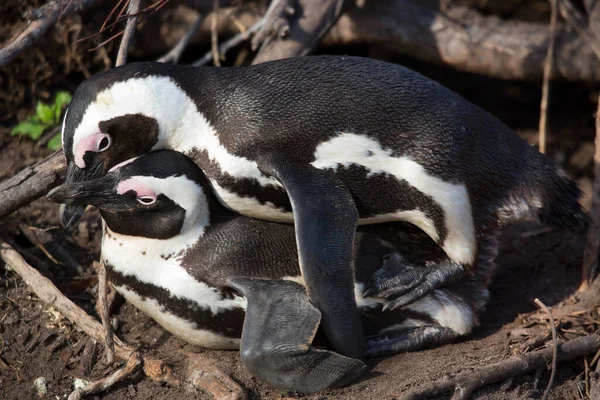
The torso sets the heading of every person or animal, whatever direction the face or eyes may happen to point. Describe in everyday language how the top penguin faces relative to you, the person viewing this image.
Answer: facing to the left of the viewer

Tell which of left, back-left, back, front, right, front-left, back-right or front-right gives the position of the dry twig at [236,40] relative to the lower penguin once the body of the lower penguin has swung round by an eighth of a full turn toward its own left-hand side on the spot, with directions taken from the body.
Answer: back-right

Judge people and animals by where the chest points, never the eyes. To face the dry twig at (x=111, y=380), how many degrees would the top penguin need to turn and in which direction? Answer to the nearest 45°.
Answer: approximately 45° to its left

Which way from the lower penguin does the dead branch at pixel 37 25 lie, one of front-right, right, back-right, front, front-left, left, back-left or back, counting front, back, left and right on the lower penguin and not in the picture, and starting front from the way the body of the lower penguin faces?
front-right

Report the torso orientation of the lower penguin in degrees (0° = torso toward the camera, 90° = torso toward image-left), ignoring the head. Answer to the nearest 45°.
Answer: approximately 90°

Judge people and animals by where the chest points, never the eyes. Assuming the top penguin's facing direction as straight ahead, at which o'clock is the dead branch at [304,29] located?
The dead branch is roughly at 3 o'clock from the top penguin.

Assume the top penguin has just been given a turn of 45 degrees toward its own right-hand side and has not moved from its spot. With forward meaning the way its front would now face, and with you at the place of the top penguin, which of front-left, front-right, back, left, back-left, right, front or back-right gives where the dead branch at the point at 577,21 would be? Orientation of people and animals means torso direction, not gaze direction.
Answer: right

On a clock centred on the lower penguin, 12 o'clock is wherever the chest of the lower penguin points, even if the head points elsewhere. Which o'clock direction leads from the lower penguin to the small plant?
The small plant is roughly at 2 o'clock from the lower penguin.

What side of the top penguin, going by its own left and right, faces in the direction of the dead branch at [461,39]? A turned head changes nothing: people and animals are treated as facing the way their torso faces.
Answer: right

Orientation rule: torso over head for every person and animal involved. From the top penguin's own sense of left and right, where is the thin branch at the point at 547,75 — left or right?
on its right
